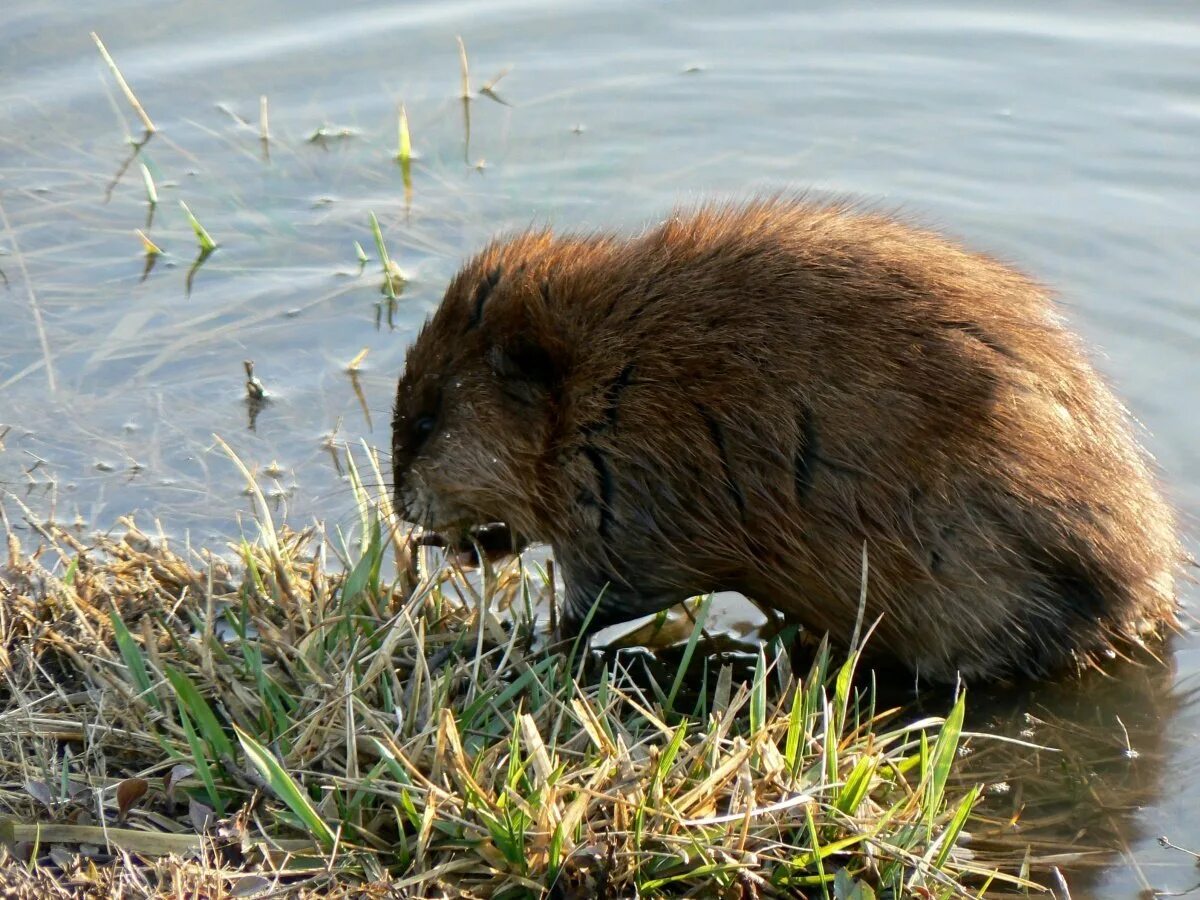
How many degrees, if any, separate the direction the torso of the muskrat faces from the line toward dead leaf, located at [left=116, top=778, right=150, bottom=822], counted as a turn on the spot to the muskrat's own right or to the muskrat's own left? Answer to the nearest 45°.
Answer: approximately 45° to the muskrat's own left

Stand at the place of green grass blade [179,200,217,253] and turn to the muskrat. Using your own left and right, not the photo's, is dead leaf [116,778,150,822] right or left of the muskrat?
right

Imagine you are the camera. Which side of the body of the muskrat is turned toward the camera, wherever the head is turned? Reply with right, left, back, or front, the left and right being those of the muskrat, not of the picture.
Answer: left

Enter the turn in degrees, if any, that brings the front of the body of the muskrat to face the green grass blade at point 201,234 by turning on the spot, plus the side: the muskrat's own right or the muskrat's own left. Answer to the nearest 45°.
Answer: approximately 45° to the muskrat's own right
